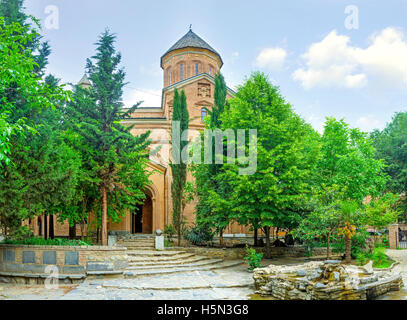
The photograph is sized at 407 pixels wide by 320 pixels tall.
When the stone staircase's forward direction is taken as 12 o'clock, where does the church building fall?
The church building is roughly at 6 o'clock from the stone staircase.

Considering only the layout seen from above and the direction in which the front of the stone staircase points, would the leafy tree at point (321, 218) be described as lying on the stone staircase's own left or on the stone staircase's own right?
on the stone staircase's own left

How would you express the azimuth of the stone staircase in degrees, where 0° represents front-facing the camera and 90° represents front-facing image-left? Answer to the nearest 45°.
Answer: approximately 0°

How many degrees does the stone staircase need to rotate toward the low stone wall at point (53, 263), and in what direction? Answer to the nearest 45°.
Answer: approximately 45° to its right

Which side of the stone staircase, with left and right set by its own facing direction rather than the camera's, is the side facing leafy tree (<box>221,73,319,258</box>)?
left

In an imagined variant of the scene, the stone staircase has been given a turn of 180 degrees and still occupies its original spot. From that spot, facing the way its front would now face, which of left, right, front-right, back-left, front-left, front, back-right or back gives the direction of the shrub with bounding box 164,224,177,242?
front

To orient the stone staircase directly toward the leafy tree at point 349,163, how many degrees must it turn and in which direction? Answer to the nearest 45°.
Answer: approximately 135° to its left
